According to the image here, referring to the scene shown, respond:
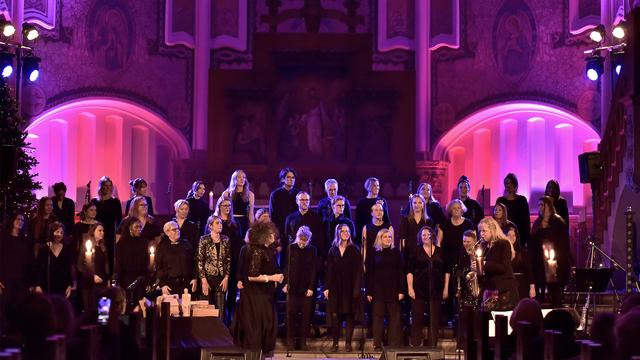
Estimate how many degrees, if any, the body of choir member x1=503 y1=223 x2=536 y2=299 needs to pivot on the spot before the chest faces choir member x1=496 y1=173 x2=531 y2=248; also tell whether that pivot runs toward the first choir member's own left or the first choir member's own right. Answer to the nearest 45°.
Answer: approximately 135° to the first choir member's own right

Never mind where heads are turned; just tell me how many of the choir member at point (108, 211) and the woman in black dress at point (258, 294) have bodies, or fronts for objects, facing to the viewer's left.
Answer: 0

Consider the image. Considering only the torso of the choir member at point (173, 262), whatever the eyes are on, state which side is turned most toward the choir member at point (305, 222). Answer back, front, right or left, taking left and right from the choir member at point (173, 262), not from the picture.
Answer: left

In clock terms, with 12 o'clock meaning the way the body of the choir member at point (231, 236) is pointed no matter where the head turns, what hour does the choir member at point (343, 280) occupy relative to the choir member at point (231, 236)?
the choir member at point (343, 280) is roughly at 11 o'clock from the choir member at point (231, 236).

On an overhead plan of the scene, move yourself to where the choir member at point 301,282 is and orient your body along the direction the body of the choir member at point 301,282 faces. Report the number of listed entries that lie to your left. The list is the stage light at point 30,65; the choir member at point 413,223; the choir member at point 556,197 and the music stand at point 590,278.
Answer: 3
